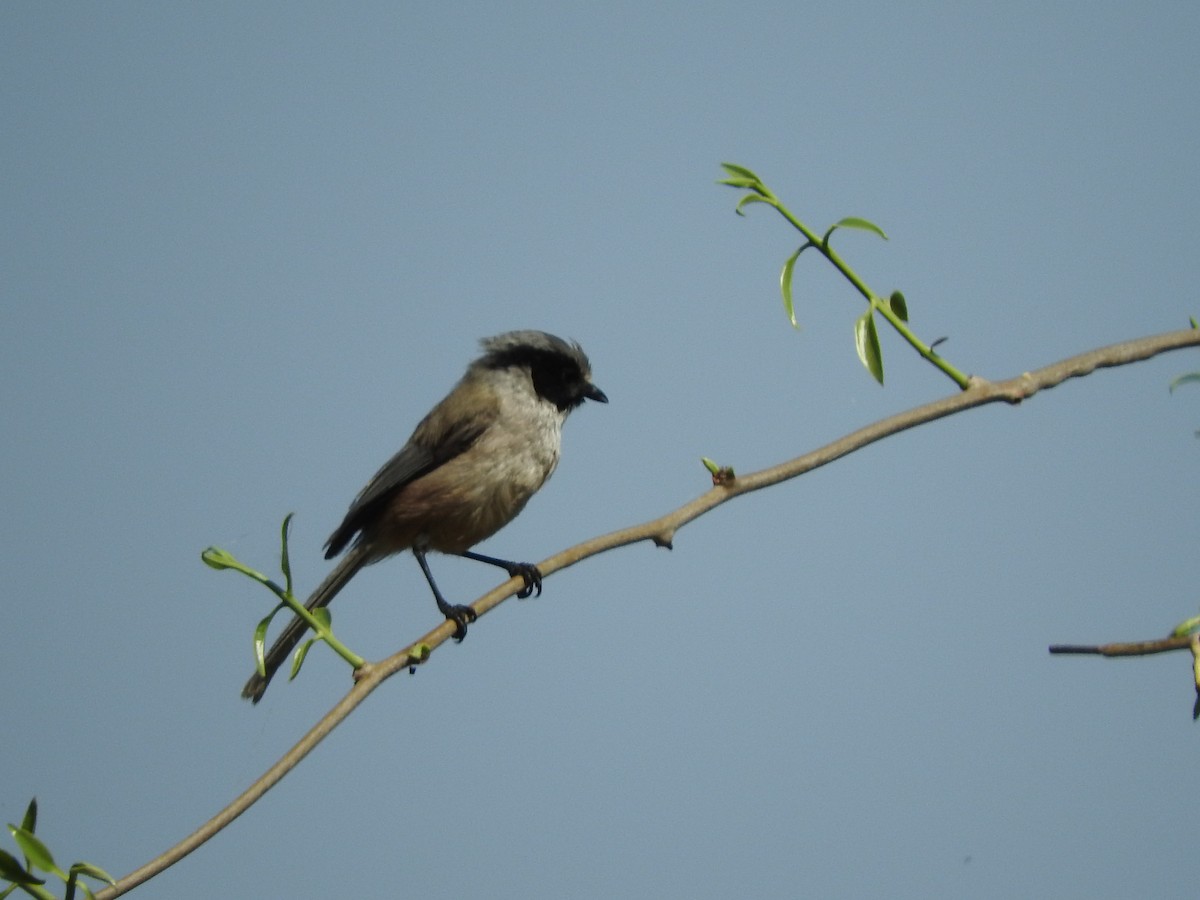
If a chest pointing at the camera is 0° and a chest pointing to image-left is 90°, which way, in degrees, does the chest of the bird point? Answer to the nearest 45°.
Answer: approximately 270°

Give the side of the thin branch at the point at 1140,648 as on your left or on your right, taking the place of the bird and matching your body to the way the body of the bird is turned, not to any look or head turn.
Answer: on your left
